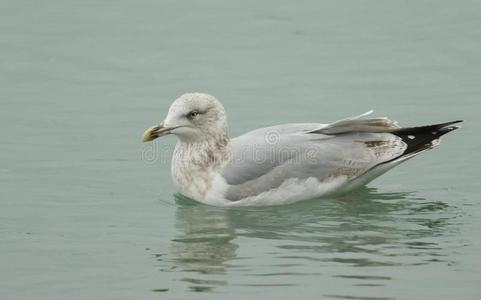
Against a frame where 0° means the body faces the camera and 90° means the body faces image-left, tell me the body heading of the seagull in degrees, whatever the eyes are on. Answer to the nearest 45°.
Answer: approximately 90°
